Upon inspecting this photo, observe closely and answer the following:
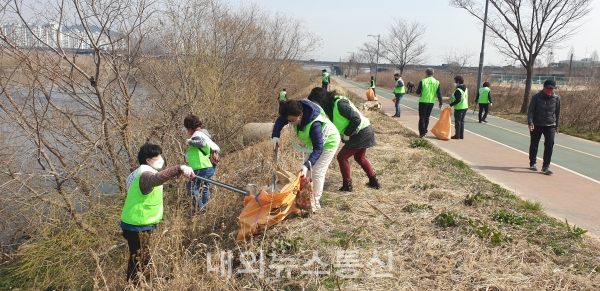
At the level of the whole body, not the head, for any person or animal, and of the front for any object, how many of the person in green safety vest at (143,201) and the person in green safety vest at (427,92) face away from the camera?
1

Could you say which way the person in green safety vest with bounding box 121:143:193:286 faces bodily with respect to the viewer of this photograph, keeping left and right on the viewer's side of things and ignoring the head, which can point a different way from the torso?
facing to the right of the viewer

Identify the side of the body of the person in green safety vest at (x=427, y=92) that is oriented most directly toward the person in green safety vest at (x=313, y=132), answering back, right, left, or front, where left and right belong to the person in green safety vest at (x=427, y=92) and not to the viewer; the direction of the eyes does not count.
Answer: back

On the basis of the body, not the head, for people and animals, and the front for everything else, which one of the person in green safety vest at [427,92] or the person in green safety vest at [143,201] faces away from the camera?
the person in green safety vest at [427,92]

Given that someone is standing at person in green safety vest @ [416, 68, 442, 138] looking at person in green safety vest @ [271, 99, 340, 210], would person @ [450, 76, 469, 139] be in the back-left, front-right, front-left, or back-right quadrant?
back-left

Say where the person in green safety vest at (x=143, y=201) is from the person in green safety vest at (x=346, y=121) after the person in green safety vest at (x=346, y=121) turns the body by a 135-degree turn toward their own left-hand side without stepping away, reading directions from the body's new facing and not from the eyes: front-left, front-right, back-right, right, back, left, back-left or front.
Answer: right

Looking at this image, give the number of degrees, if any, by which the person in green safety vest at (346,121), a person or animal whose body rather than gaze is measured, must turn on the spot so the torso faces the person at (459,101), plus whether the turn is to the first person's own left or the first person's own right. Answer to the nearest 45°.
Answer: approximately 135° to the first person's own right

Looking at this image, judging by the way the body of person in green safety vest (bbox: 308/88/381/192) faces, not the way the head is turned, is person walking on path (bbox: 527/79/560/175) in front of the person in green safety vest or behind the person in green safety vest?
behind

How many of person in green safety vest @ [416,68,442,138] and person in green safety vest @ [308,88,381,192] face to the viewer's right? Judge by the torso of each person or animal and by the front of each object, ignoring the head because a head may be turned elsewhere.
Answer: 0

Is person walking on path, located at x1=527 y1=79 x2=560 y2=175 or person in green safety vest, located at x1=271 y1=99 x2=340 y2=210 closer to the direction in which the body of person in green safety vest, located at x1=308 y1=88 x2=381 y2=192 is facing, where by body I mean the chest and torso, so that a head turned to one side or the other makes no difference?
the person in green safety vest

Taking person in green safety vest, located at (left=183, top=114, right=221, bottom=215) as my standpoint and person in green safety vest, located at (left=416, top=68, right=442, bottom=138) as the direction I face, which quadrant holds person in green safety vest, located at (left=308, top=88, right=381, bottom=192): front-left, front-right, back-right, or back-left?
front-right

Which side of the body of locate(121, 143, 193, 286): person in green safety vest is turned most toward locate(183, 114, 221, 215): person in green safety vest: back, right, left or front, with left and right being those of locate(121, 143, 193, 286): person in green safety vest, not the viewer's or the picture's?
left

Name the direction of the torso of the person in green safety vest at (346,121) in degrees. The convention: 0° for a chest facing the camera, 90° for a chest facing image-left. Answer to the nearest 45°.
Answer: approximately 90°
